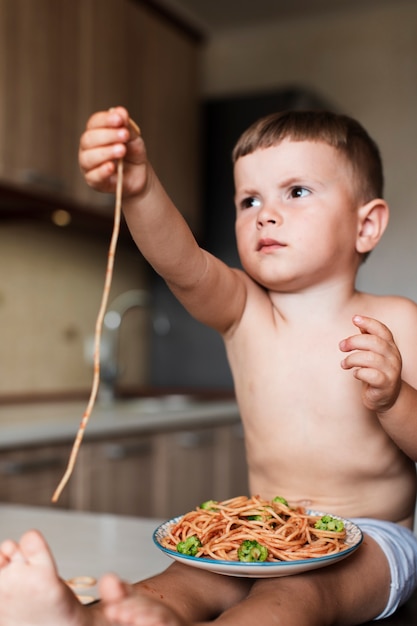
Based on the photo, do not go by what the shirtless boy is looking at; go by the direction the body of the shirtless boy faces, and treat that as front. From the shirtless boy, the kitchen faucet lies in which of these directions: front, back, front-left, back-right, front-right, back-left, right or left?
back-right

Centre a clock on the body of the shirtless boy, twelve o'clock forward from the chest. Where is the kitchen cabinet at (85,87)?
The kitchen cabinet is roughly at 4 o'clock from the shirtless boy.

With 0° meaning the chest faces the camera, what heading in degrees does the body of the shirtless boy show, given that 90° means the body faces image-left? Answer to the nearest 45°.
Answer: approximately 45°

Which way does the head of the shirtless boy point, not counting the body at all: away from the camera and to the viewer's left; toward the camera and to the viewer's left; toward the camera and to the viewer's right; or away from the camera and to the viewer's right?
toward the camera and to the viewer's left

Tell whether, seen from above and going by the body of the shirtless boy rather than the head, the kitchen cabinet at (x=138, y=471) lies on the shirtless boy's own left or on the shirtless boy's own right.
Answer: on the shirtless boy's own right
